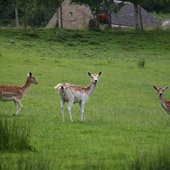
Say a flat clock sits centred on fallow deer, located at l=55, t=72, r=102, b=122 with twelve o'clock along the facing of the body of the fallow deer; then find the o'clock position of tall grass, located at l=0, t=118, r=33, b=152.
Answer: The tall grass is roughly at 5 o'clock from the fallow deer.

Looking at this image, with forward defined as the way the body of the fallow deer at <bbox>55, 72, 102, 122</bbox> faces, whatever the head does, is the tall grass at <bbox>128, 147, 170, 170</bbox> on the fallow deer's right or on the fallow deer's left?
on the fallow deer's right

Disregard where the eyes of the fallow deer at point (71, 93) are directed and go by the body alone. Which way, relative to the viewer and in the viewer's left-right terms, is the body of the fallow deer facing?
facing away from the viewer and to the right of the viewer
